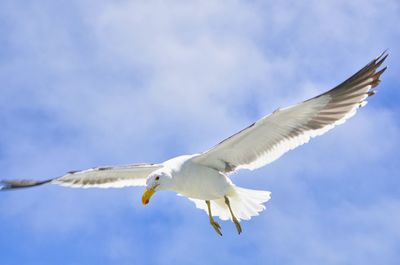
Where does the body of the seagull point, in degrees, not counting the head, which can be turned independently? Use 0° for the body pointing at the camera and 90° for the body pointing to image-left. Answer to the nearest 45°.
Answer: approximately 45°
